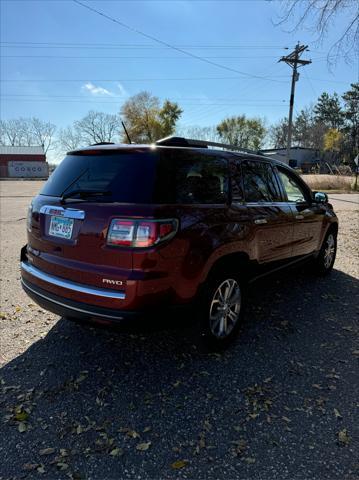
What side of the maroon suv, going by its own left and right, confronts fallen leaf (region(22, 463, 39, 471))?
back

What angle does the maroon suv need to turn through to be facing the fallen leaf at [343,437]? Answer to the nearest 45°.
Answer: approximately 90° to its right

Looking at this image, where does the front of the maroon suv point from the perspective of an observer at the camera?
facing away from the viewer and to the right of the viewer
